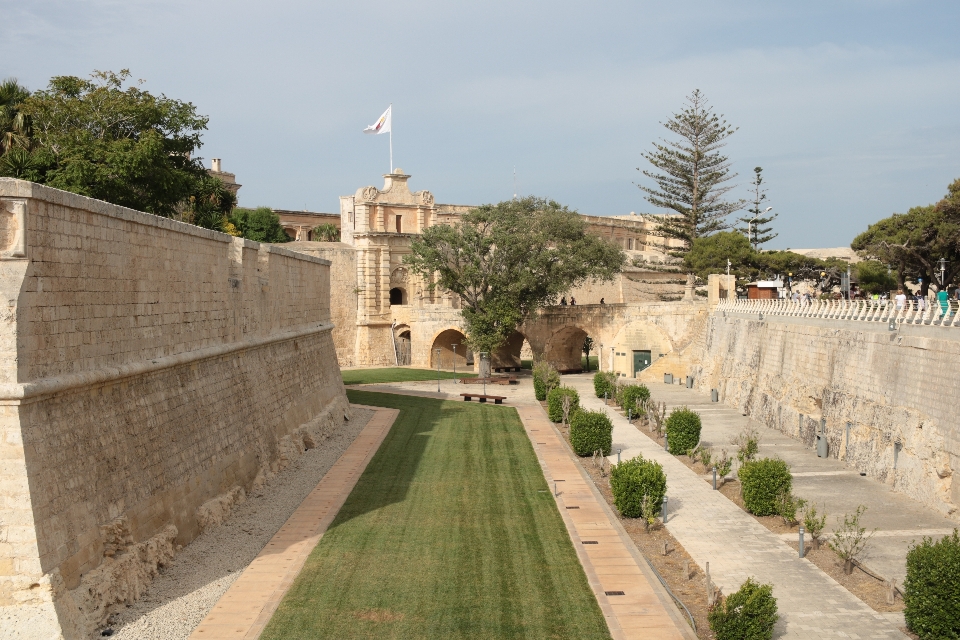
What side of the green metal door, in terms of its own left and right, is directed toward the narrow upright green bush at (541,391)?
front

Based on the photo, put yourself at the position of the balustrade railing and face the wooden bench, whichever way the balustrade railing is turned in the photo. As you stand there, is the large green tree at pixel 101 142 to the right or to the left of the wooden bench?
left

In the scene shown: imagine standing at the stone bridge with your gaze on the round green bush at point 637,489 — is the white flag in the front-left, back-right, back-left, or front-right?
back-right

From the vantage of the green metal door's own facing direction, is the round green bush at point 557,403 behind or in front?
in front

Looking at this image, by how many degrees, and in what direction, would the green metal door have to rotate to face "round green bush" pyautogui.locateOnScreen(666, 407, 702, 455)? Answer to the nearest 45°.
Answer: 0° — it already faces it

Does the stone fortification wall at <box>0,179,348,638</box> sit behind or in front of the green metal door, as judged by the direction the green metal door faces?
in front

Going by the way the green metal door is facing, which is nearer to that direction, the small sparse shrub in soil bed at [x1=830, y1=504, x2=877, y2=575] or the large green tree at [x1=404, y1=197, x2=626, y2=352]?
the small sparse shrub in soil bed

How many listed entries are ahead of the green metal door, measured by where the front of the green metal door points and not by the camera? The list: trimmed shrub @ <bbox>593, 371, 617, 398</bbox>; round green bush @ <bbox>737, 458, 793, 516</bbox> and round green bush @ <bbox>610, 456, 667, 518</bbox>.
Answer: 3

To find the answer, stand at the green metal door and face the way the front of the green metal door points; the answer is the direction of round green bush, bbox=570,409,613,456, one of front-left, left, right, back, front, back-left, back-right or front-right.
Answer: front

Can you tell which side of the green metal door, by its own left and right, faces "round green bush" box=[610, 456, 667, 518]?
front

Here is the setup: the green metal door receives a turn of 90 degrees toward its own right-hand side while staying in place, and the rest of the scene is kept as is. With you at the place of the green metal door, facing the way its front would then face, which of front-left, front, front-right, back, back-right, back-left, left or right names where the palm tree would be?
front-left

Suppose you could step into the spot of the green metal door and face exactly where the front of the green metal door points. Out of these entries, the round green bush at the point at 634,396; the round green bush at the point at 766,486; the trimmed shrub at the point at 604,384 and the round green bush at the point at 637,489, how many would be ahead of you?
4

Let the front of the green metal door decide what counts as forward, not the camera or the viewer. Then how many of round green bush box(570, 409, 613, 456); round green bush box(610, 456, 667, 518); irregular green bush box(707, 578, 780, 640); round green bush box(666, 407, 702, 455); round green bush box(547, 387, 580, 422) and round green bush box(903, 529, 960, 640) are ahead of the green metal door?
6

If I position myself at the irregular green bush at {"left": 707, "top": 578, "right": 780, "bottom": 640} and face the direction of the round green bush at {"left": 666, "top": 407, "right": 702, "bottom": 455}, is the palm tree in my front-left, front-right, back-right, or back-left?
front-left

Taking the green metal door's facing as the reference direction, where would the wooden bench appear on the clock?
The wooden bench is roughly at 1 o'clock from the green metal door.

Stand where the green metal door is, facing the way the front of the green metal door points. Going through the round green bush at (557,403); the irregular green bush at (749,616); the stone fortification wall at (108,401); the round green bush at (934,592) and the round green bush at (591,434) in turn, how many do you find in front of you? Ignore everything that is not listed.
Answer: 5

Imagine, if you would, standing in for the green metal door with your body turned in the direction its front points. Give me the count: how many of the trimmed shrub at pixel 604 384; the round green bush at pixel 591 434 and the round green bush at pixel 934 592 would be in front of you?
3

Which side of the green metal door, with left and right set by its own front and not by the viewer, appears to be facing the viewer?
front

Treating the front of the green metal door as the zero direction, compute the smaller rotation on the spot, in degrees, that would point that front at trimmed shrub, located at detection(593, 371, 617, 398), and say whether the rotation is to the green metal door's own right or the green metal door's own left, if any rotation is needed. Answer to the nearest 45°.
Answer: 0° — it already faces it

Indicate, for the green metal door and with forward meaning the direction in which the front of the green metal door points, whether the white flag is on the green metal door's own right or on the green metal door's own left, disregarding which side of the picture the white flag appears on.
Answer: on the green metal door's own right
